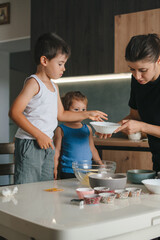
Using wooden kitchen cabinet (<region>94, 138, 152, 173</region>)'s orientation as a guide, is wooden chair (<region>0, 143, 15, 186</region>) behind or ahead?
ahead

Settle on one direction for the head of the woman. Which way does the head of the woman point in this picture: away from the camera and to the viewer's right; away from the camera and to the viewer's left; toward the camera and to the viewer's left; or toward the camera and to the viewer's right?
toward the camera and to the viewer's left

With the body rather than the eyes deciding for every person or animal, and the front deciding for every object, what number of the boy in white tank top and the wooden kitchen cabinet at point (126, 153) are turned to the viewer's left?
0

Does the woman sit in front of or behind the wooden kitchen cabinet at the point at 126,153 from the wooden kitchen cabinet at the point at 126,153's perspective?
in front

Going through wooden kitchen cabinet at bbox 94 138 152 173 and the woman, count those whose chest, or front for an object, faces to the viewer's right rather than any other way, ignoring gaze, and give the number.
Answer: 0

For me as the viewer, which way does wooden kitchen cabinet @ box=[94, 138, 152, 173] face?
facing the viewer

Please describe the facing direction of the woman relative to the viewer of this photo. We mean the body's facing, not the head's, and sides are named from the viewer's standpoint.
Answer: facing the viewer and to the left of the viewer

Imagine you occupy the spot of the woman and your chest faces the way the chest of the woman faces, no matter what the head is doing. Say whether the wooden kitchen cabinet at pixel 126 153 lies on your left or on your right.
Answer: on your right

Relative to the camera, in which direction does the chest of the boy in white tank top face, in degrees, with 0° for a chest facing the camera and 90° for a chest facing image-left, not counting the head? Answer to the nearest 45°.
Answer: approximately 315°

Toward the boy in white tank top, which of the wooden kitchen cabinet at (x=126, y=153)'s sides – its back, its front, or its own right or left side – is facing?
front
